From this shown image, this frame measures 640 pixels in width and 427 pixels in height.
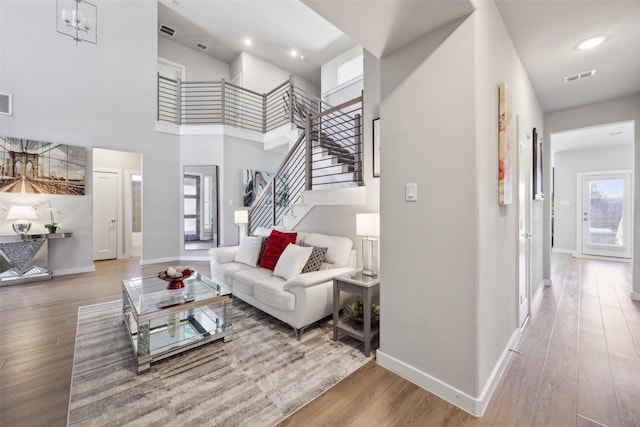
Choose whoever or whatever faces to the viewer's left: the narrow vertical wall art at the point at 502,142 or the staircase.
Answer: the staircase

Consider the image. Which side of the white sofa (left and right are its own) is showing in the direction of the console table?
right

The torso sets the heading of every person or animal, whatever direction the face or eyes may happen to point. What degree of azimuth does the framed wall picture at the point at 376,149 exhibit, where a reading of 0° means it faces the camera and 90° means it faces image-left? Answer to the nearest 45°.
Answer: approximately 45°

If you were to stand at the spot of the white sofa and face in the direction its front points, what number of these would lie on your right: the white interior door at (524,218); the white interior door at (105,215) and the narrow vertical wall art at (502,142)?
1

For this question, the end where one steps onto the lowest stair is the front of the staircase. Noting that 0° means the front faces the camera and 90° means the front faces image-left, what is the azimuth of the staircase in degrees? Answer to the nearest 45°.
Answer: approximately 90°

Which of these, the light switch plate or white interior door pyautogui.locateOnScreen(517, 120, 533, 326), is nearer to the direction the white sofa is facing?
the light switch plate

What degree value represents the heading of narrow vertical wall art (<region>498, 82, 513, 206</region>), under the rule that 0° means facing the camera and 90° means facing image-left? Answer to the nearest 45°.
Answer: approximately 270°
